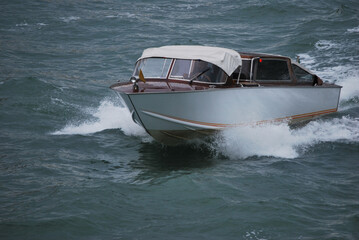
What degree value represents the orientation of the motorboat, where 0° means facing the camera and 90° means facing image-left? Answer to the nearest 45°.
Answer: approximately 45°
